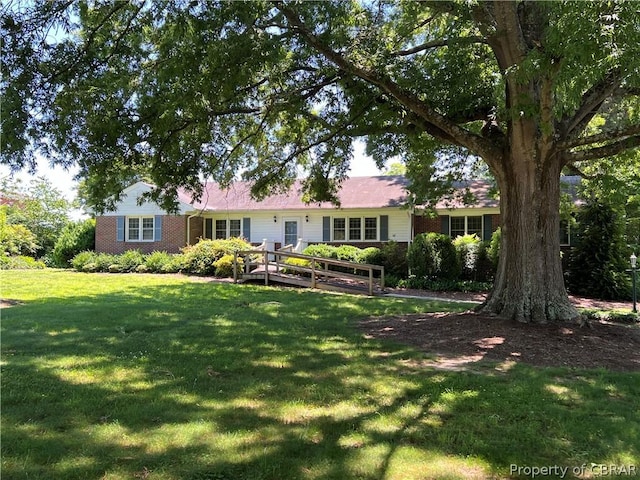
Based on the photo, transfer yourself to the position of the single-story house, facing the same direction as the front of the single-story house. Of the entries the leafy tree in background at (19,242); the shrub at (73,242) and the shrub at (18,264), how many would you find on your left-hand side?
0

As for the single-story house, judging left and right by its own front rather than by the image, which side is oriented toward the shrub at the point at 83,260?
right

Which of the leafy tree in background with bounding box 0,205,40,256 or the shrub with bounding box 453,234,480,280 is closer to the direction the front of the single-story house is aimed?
the shrub

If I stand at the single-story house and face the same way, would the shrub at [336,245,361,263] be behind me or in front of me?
in front

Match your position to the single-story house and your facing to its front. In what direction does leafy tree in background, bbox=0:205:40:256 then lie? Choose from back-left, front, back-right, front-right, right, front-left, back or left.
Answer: right

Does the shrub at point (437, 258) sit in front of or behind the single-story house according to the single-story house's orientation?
in front

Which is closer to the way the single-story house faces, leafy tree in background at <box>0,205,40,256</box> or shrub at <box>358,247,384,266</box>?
the shrub

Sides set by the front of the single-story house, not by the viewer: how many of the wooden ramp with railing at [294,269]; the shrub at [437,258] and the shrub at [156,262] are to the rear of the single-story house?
0

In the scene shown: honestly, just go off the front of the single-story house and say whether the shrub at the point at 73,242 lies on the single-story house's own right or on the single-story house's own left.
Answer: on the single-story house's own right

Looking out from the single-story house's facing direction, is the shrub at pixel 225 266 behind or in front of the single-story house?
in front

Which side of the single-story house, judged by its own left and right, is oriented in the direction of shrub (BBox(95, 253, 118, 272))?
right

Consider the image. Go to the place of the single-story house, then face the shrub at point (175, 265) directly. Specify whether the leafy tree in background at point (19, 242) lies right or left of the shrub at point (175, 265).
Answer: right

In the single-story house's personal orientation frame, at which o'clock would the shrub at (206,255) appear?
The shrub is roughly at 1 o'clock from the single-story house.

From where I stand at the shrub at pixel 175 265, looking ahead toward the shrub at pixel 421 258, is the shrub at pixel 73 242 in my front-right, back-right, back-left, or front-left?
back-left

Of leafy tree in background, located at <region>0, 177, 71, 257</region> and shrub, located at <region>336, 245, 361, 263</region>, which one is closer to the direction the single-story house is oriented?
the shrub

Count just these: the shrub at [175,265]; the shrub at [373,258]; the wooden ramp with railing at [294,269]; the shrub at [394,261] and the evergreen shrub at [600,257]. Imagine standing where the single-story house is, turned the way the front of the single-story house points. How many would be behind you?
0

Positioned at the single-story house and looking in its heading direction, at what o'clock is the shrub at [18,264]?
The shrub is roughly at 3 o'clock from the single-story house.

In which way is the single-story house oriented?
toward the camera

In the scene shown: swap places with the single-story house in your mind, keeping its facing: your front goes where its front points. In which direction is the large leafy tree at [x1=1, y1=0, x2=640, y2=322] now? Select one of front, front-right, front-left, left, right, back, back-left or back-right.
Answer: front

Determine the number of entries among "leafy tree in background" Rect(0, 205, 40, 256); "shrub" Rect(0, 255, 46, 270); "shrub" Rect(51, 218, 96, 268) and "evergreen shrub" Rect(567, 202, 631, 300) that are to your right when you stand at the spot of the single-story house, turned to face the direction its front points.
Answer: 3
